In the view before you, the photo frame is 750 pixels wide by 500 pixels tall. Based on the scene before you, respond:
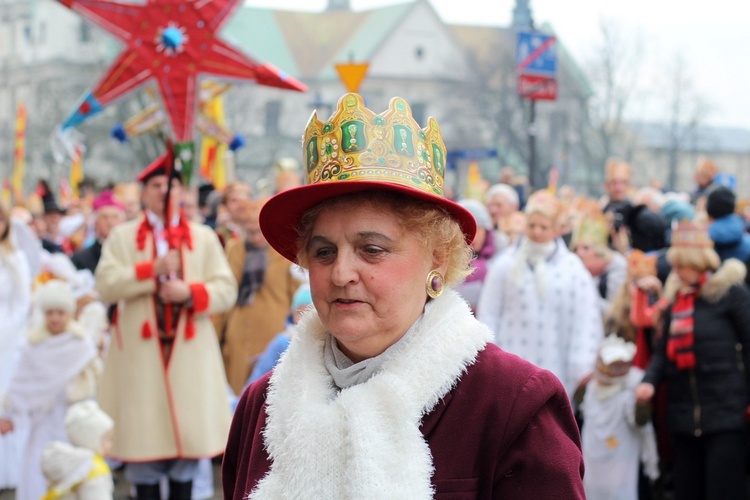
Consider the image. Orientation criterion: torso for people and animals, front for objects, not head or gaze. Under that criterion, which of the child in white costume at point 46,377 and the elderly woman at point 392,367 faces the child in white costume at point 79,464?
the child in white costume at point 46,377

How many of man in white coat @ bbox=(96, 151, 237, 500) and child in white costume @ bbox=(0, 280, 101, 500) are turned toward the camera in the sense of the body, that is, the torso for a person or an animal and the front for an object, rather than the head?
2

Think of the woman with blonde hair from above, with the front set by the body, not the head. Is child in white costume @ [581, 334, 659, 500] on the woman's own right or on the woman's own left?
on the woman's own right

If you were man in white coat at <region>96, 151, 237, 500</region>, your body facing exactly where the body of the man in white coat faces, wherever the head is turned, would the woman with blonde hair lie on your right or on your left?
on your left

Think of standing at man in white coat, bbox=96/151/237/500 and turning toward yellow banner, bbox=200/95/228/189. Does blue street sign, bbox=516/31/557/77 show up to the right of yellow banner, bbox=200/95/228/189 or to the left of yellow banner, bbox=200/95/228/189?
right

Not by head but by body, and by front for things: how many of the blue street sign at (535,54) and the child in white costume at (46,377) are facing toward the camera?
2

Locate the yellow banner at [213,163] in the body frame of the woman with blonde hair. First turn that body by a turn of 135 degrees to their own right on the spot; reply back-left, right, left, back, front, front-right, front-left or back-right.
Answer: front-left

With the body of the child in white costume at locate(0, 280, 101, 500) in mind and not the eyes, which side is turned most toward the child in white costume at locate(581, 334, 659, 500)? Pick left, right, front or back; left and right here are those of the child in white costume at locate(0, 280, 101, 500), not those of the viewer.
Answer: left
